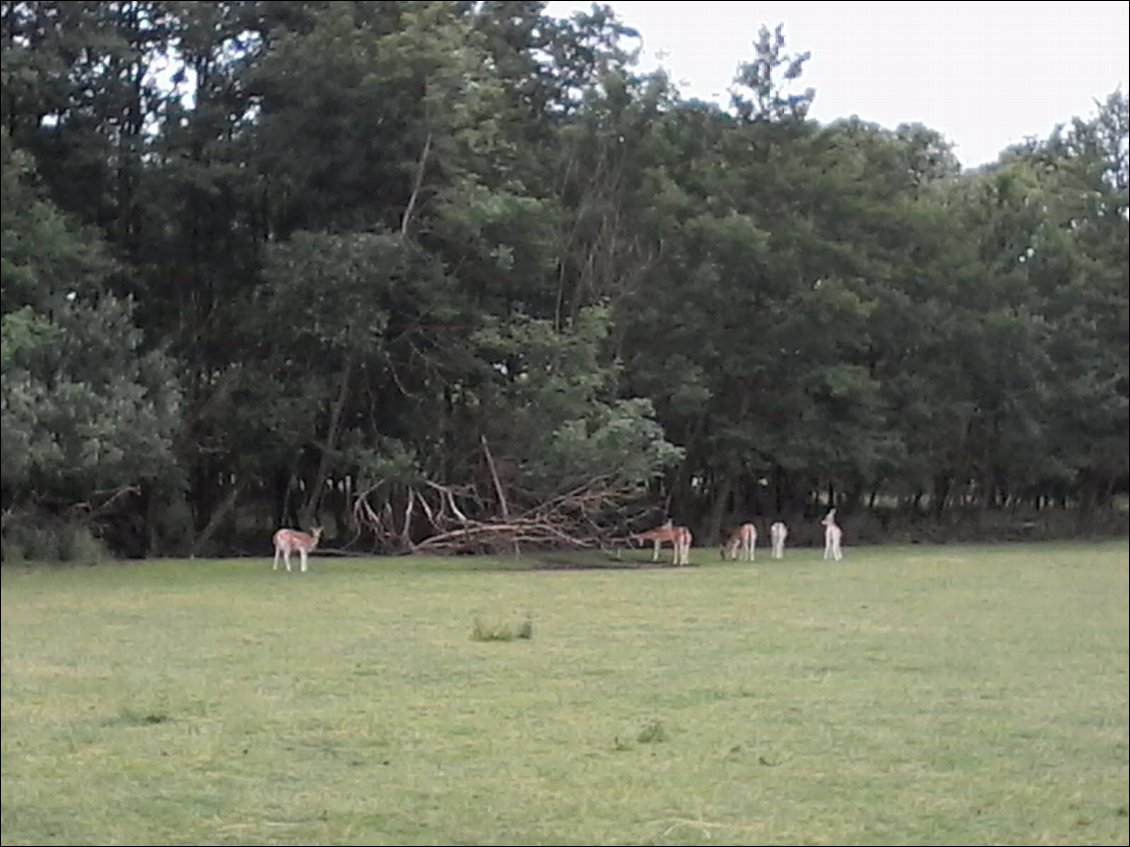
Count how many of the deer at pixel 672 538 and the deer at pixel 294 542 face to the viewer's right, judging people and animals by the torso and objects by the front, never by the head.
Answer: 1

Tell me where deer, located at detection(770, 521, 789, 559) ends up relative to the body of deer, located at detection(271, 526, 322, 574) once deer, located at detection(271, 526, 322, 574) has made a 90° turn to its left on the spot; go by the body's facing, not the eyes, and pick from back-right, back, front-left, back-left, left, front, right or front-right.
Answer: front-right

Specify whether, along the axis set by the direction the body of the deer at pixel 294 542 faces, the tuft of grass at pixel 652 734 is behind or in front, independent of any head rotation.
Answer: in front

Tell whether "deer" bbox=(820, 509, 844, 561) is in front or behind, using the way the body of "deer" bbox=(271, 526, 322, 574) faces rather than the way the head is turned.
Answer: in front

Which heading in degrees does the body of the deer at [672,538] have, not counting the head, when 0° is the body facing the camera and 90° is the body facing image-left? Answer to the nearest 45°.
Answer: approximately 90°

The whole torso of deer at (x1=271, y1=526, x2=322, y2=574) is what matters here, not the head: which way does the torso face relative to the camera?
to the viewer's right

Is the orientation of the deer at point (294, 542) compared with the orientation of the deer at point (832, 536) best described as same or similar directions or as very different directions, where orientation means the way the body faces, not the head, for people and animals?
very different directions

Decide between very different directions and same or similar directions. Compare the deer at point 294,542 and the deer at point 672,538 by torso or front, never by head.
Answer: very different directions

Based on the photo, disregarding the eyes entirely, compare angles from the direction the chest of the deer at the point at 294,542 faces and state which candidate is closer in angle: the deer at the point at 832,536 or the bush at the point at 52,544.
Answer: the deer

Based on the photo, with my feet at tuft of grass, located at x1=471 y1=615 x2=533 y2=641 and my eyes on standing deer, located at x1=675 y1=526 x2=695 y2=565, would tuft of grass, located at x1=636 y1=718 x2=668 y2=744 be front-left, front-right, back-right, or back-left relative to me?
back-right

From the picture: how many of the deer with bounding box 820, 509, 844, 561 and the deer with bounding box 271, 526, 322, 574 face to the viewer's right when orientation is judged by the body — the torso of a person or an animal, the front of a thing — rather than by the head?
1
